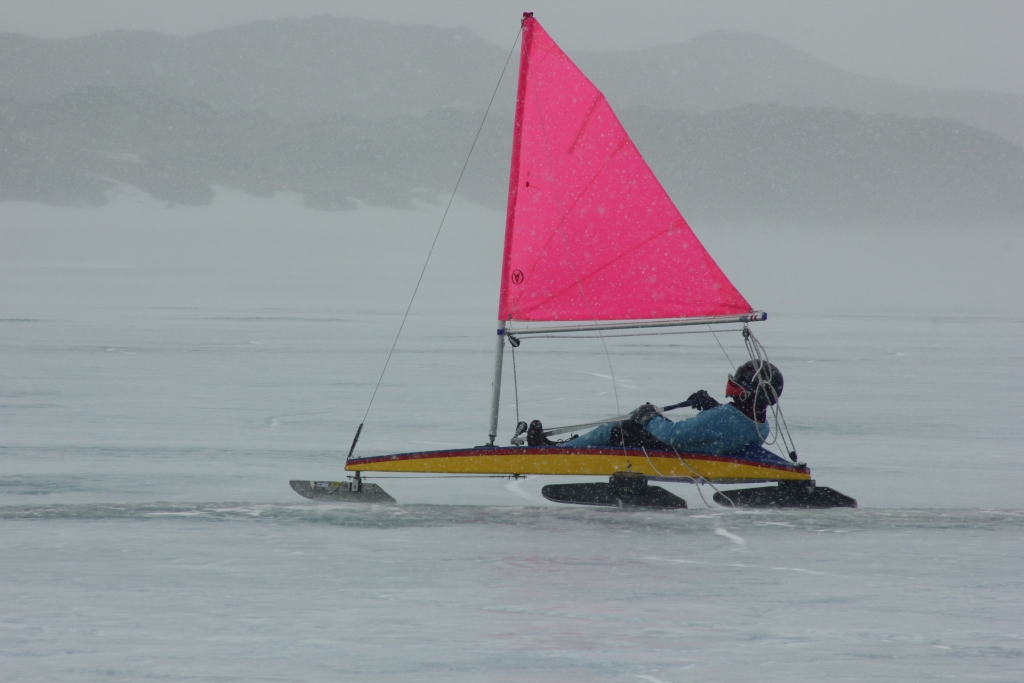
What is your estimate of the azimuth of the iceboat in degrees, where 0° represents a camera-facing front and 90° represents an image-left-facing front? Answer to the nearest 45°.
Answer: approximately 90°
